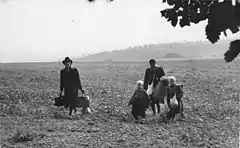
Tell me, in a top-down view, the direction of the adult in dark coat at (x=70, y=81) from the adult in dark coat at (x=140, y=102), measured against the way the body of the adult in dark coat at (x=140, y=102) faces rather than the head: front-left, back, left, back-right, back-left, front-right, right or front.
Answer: right

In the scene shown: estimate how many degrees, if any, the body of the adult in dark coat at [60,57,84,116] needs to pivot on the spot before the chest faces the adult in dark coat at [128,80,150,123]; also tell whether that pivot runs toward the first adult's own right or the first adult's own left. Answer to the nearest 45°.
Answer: approximately 90° to the first adult's own left

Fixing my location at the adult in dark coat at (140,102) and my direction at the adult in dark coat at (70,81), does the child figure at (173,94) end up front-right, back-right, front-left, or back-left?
back-right

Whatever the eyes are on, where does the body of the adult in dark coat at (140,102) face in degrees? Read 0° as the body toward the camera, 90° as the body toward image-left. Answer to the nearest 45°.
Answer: approximately 0°

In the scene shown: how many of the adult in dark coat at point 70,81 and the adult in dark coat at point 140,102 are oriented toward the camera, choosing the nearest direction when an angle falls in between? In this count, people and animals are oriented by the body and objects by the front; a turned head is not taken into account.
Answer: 2

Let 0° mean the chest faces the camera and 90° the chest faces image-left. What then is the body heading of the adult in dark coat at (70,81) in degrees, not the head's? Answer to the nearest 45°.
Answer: approximately 0°

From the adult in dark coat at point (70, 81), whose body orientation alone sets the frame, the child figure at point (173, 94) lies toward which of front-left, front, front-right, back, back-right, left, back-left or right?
left
